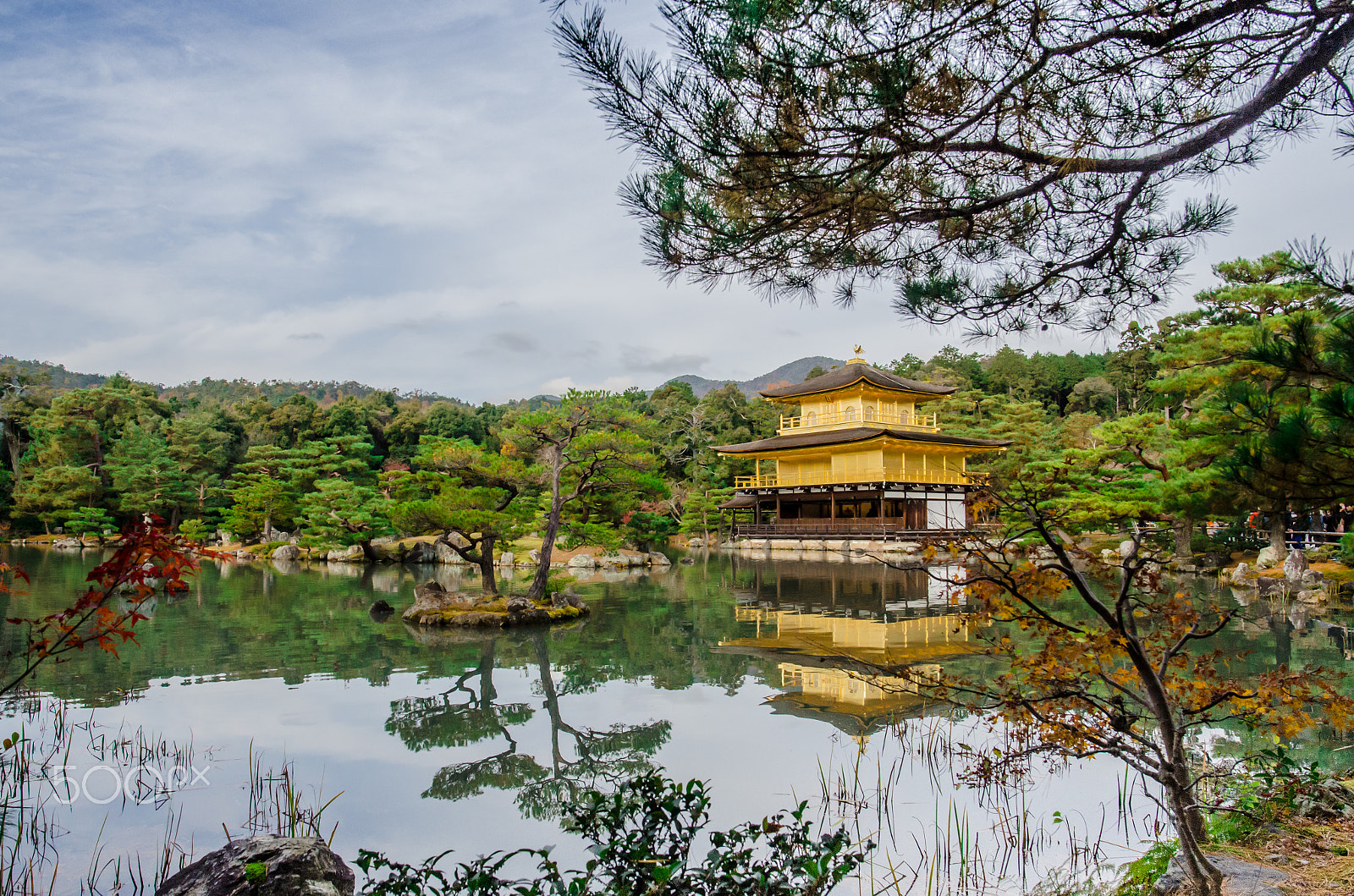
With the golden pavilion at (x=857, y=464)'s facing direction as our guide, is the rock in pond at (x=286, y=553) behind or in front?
in front

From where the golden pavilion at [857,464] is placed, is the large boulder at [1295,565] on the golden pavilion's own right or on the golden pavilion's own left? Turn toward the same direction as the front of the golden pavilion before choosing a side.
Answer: on the golden pavilion's own left

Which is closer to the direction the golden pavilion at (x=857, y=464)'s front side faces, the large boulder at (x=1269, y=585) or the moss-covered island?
the moss-covered island

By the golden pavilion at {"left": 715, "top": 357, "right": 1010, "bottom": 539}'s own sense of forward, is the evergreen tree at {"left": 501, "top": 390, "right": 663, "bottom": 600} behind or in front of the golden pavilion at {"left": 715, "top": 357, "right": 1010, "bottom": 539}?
in front

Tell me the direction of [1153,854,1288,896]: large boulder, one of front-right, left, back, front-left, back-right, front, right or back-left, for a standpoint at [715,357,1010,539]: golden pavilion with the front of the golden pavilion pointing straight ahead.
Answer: front-left

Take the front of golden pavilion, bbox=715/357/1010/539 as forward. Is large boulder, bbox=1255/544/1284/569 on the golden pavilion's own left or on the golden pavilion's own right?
on the golden pavilion's own left

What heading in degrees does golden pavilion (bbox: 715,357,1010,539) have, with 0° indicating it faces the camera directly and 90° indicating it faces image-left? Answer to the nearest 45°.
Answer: approximately 45°
